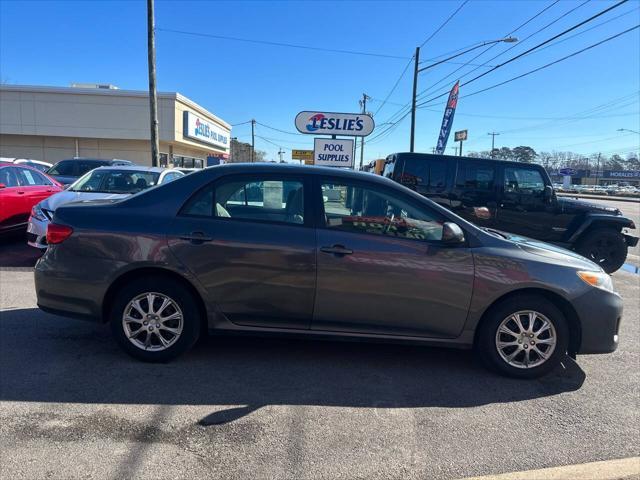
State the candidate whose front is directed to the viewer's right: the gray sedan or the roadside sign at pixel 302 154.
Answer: the gray sedan

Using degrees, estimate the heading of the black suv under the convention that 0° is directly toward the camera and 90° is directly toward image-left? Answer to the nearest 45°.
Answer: approximately 270°

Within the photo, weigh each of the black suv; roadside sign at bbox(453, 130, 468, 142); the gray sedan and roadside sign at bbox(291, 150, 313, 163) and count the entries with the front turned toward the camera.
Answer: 2

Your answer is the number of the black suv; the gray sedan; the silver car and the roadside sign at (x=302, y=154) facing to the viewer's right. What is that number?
2

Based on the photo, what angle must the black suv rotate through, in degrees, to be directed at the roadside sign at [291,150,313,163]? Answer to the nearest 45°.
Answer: approximately 135° to its left

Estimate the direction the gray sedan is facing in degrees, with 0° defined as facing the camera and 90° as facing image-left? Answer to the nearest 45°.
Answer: approximately 270°

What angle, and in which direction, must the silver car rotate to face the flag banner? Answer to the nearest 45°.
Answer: approximately 180°

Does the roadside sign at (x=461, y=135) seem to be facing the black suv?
yes

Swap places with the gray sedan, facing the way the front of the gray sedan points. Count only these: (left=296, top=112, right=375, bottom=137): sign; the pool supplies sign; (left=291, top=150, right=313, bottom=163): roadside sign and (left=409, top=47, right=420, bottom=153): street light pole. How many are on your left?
4
